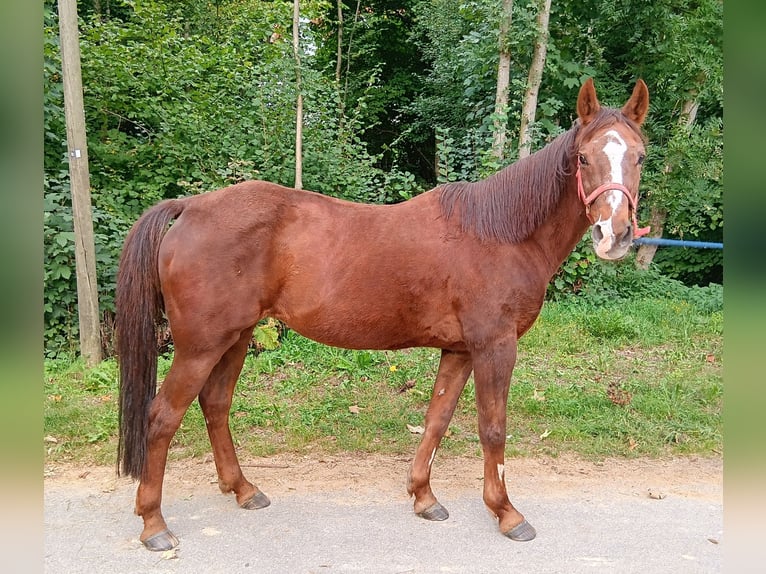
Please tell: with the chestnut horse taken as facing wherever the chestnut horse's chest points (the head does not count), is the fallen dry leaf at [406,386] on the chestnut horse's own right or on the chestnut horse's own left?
on the chestnut horse's own left

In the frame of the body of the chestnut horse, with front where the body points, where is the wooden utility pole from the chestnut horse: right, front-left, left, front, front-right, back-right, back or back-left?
back-left

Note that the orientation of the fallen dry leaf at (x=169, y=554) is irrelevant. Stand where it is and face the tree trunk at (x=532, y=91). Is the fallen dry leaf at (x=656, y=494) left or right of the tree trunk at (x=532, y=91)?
right

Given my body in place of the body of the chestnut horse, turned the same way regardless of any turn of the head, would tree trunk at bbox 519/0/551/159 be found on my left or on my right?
on my left

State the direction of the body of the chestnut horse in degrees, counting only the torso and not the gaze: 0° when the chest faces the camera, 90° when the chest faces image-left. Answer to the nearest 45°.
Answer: approximately 270°

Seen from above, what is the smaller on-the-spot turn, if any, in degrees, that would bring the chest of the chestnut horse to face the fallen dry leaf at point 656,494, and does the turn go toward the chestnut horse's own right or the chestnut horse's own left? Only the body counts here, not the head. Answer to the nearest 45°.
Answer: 0° — it already faces it

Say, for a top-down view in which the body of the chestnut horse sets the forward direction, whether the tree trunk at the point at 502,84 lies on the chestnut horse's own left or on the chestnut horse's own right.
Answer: on the chestnut horse's own left
